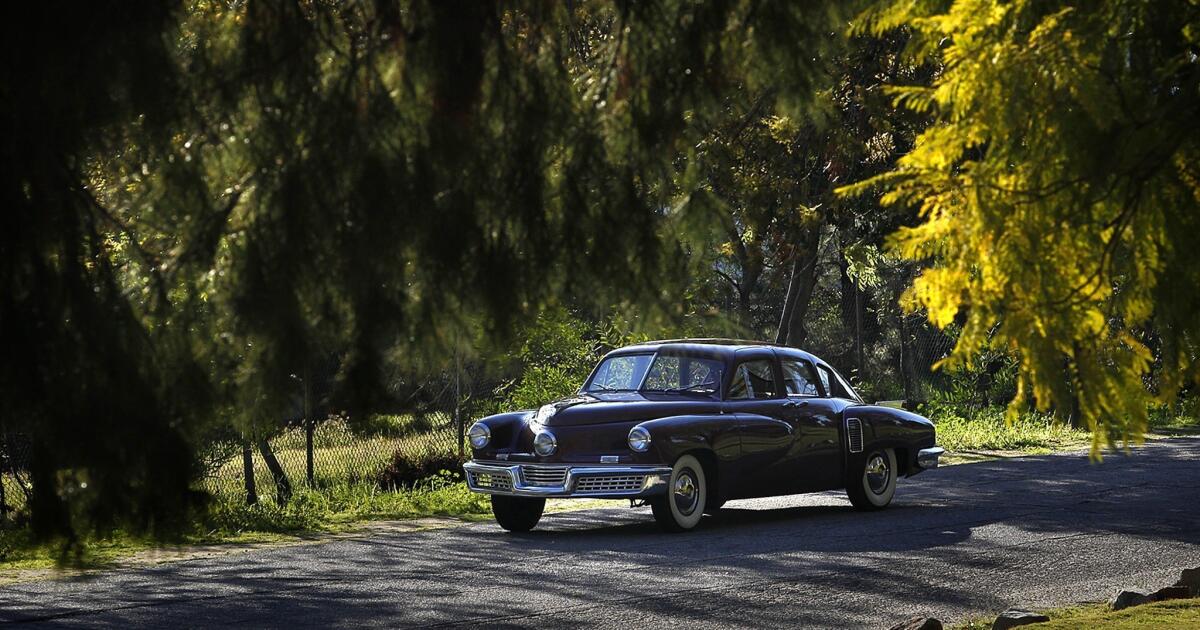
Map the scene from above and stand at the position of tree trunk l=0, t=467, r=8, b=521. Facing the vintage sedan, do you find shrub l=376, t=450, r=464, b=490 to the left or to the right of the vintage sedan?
left

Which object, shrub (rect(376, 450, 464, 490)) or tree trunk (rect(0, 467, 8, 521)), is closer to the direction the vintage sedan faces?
the tree trunk

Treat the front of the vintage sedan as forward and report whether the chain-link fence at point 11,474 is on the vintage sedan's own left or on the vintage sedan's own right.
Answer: on the vintage sedan's own right

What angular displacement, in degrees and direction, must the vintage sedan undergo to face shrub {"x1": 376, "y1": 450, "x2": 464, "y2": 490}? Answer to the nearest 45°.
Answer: approximately 90° to its right

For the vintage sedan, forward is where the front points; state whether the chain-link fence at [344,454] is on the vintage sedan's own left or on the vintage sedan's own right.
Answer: on the vintage sedan's own right

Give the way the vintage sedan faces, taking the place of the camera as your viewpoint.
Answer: facing the viewer and to the left of the viewer

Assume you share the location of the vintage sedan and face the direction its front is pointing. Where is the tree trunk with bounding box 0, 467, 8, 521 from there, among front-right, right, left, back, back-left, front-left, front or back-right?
front-right
